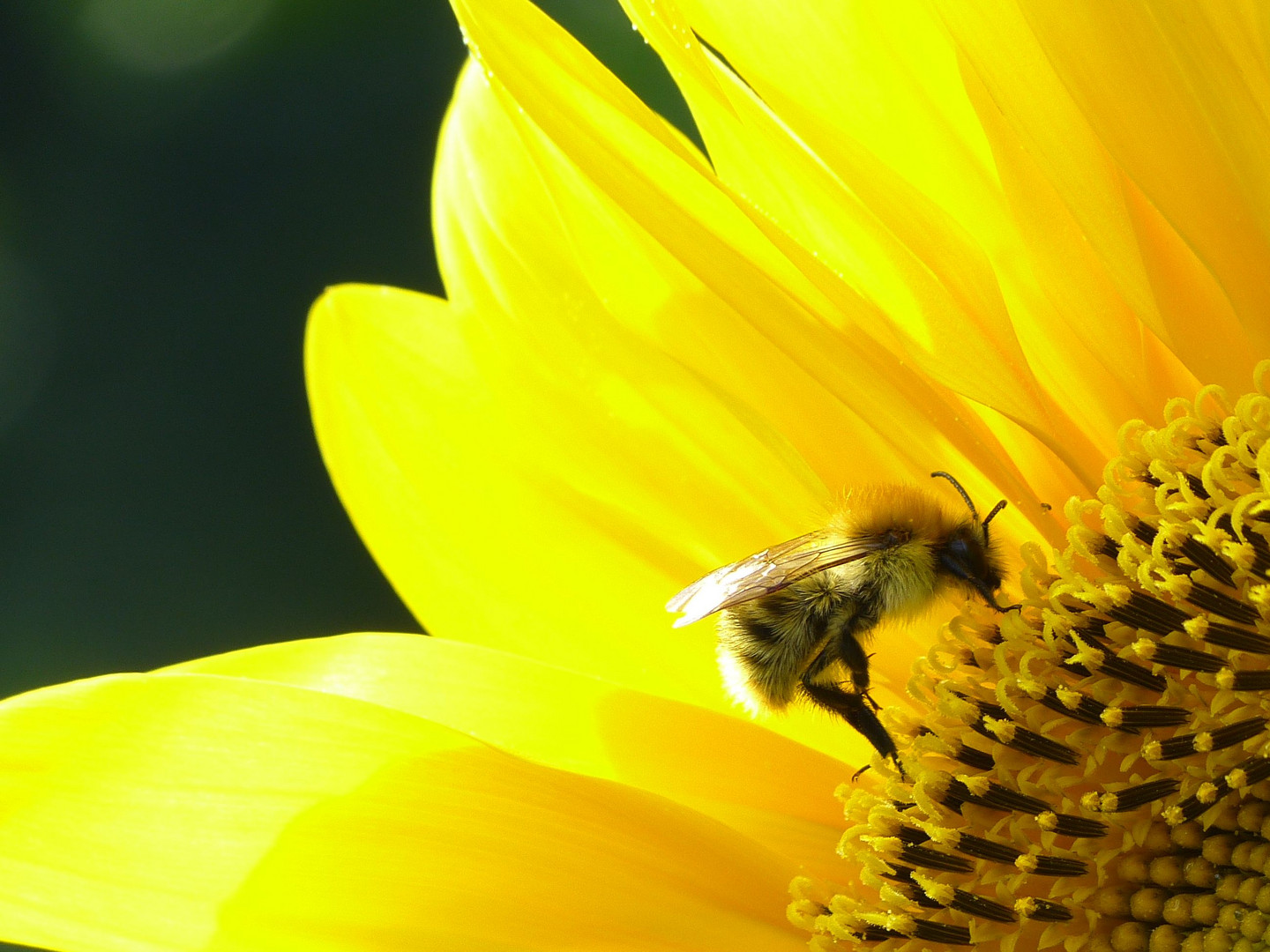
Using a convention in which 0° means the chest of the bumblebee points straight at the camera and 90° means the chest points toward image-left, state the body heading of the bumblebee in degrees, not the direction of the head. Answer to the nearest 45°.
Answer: approximately 270°

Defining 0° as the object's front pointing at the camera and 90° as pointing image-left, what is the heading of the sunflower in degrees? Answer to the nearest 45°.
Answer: approximately 0°
